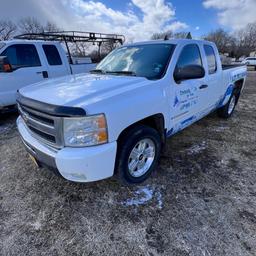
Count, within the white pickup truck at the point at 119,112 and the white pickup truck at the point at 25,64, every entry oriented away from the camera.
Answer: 0

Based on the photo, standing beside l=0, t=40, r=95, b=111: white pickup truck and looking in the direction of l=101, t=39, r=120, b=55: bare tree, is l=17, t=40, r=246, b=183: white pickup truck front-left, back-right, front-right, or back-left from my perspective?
back-right

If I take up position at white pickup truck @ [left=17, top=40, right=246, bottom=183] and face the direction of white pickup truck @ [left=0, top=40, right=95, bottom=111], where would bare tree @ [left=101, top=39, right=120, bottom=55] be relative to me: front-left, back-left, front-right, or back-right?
front-right

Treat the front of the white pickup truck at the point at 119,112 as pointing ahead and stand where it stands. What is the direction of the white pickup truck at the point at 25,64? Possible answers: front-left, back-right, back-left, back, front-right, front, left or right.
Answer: right

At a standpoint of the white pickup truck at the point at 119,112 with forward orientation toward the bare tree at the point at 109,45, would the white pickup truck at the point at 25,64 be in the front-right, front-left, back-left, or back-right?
front-left

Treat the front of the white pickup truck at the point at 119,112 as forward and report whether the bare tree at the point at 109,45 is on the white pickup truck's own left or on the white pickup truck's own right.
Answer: on the white pickup truck's own right

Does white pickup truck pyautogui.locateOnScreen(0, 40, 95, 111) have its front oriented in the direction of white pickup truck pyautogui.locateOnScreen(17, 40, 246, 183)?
no

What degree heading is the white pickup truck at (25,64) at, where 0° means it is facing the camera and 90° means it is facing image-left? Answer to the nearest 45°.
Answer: approximately 45°

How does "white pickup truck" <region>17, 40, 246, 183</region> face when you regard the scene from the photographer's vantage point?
facing the viewer and to the left of the viewer
